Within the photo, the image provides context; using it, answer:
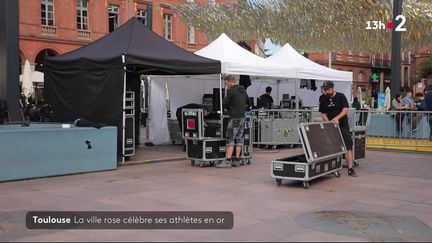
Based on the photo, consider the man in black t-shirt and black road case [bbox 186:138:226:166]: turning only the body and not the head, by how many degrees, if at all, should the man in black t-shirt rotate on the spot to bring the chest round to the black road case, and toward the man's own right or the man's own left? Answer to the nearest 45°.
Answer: approximately 45° to the man's own right

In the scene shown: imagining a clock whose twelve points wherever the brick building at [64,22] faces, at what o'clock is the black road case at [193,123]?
The black road case is roughly at 1 o'clock from the brick building.

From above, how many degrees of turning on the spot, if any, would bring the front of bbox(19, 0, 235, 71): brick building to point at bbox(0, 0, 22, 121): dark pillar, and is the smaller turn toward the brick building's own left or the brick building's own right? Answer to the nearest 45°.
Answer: approximately 45° to the brick building's own right

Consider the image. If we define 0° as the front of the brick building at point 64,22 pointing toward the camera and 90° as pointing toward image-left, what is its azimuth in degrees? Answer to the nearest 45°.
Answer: approximately 315°

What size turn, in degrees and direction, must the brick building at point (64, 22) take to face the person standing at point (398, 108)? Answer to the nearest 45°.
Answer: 0° — it already faces them

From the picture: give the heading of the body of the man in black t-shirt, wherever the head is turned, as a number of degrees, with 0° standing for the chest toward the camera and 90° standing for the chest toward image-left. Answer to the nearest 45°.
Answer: approximately 45°

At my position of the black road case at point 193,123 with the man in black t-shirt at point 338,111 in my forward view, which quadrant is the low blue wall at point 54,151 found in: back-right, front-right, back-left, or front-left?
back-right

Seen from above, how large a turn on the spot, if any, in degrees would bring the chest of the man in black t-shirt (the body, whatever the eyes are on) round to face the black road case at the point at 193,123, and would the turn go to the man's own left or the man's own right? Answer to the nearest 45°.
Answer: approximately 45° to the man's own right

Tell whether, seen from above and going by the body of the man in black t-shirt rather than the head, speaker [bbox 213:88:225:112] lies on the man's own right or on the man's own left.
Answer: on the man's own right
